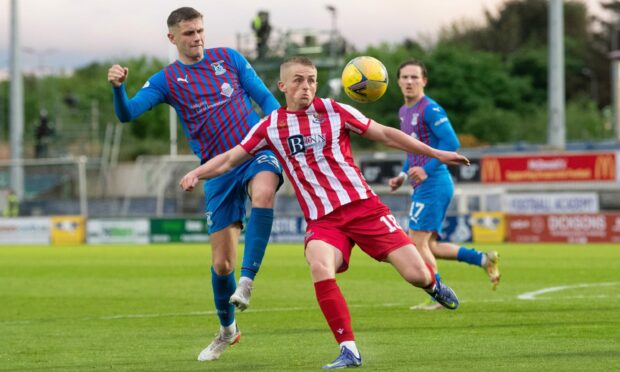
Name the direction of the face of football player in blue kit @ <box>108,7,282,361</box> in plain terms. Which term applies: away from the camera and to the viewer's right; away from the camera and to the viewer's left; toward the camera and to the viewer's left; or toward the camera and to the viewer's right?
toward the camera and to the viewer's right

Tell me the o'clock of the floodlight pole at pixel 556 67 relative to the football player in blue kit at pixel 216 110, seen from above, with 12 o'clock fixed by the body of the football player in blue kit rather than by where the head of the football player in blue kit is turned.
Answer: The floodlight pole is roughly at 7 o'clock from the football player in blue kit.

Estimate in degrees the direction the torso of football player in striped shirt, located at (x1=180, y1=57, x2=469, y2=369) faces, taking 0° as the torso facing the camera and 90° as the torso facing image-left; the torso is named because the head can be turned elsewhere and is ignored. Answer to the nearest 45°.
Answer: approximately 0°

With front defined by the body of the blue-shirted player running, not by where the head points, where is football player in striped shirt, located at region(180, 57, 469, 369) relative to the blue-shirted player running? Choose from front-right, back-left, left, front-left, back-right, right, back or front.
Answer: front-left

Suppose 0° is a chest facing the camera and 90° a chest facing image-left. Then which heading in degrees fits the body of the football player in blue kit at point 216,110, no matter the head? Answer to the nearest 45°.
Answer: approximately 0°

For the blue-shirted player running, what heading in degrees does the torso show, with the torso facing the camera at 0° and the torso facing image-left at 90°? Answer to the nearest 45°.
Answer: approximately 45°

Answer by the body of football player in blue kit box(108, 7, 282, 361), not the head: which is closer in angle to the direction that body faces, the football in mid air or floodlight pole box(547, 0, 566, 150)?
the football in mid air

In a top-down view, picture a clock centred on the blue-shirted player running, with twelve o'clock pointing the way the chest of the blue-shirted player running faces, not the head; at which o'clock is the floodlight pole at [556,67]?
The floodlight pole is roughly at 5 o'clock from the blue-shirted player running.

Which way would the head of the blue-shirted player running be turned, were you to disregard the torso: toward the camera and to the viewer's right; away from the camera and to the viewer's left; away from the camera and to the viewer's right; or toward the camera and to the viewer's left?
toward the camera and to the viewer's left
